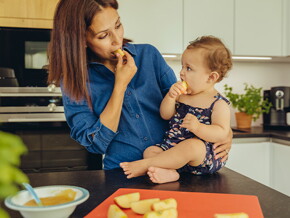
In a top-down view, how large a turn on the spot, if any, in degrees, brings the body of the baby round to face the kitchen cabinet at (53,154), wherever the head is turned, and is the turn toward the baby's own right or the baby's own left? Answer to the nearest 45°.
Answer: approximately 90° to the baby's own right

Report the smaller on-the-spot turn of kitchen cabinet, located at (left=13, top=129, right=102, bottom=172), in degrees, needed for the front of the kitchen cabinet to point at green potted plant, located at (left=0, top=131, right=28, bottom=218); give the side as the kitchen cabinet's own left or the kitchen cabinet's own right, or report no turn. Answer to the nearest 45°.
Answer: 0° — it already faces it

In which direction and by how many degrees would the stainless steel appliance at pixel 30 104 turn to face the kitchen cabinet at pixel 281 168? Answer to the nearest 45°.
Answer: approximately 90° to its left

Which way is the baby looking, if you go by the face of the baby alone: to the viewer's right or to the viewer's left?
to the viewer's left
